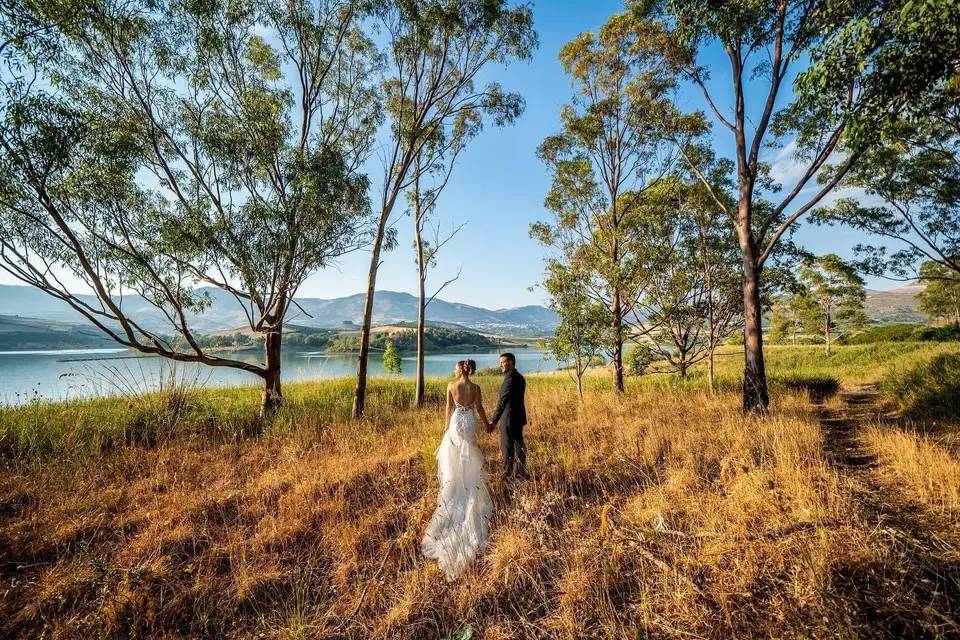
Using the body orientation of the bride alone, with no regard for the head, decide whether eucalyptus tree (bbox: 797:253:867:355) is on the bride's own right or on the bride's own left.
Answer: on the bride's own right

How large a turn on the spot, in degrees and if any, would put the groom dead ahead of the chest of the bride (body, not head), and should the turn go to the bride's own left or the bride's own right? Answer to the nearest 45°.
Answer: approximately 45° to the bride's own right

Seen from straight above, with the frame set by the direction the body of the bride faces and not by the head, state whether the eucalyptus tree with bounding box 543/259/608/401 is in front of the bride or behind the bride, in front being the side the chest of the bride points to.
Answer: in front

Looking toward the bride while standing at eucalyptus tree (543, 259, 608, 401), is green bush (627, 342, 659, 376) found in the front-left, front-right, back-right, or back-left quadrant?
back-left

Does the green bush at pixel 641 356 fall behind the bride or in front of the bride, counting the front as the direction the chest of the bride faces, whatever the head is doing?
in front

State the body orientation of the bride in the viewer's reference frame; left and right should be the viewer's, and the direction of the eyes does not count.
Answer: facing away from the viewer

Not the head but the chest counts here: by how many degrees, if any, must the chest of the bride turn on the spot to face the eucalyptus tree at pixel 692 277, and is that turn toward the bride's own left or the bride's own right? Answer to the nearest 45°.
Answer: approximately 45° to the bride's own right

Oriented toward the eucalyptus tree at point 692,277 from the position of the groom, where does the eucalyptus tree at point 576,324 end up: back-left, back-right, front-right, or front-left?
front-left
